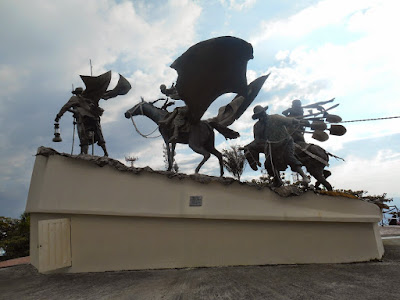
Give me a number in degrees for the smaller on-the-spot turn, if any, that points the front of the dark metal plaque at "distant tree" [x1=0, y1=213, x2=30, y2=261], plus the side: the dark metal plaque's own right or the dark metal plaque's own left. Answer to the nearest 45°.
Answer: approximately 135° to the dark metal plaque's own right

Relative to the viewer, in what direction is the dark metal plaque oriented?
toward the camera
